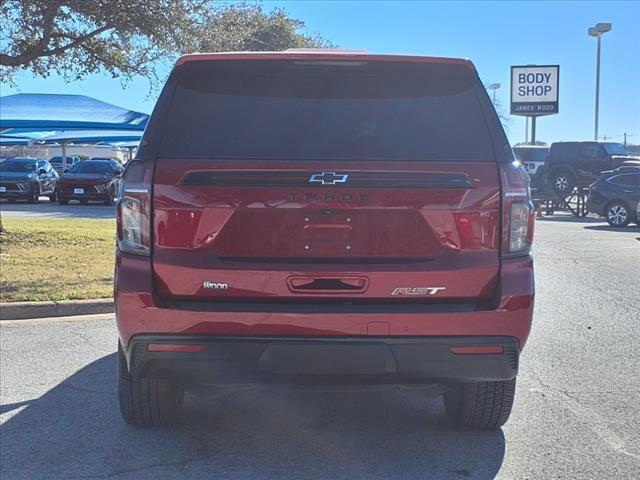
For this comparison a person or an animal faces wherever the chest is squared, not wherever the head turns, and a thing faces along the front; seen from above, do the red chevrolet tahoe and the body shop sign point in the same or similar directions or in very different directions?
very different directions

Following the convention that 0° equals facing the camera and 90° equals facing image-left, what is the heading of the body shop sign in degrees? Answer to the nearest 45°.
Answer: approximately 0°

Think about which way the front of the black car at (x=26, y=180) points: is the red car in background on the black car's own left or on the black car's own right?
on the black car's own left

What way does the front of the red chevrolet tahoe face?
away from the camera
